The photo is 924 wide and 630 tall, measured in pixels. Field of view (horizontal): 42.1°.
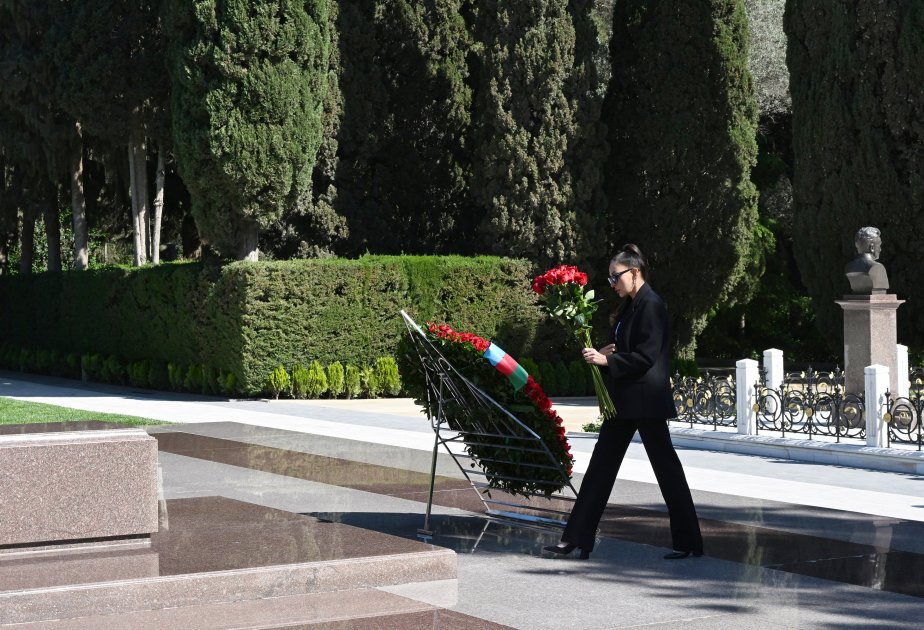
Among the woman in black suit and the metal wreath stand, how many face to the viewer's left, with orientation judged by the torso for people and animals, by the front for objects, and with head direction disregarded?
1

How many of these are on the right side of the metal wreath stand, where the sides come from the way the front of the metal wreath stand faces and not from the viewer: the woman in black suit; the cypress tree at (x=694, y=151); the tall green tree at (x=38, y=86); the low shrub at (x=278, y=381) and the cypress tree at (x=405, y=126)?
1

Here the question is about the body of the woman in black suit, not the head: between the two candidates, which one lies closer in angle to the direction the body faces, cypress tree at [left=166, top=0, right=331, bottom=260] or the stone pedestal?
the cypress tree

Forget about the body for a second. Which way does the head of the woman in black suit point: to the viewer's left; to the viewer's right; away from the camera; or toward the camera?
to the viewer's left

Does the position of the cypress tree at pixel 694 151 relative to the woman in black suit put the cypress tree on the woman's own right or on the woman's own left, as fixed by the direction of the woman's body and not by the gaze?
on the woman's own right

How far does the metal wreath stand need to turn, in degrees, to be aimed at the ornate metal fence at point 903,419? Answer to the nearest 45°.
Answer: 0° — it already faces it

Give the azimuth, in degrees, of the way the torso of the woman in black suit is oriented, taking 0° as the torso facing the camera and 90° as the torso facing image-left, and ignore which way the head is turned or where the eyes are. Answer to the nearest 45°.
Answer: approximately 90°
